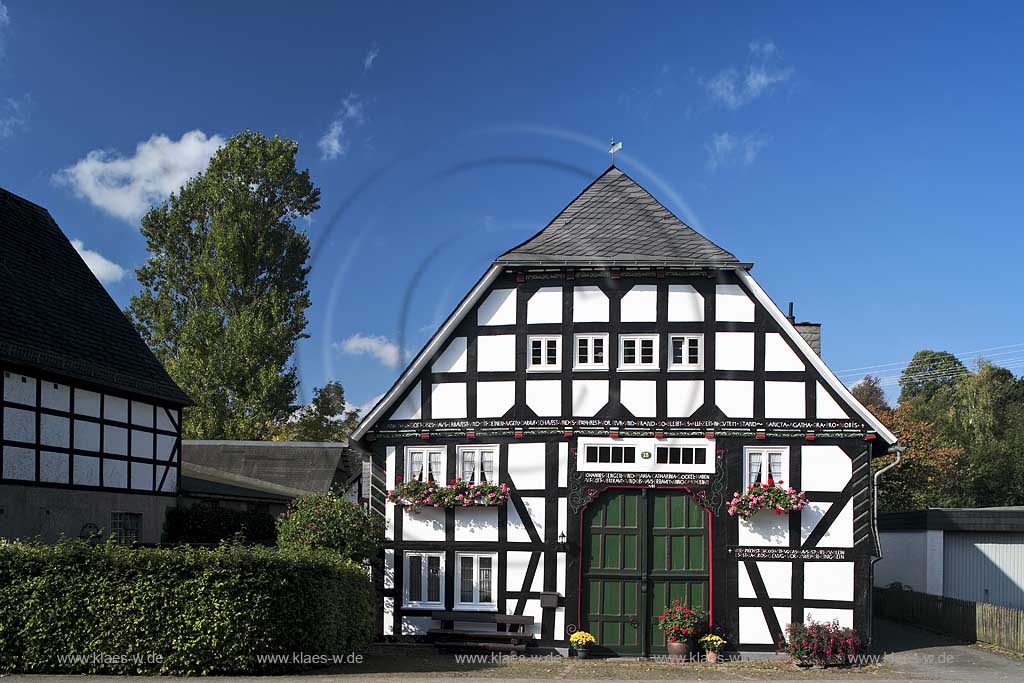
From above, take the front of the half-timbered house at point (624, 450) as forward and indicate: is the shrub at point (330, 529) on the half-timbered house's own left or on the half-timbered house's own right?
on the half-timbered house's own right

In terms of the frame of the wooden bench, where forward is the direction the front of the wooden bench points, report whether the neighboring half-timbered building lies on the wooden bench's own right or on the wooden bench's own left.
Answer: on the wooden bench's own right

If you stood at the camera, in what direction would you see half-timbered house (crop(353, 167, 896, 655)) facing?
facing the viewer

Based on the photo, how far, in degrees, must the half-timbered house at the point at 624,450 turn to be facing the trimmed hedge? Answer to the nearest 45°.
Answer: approximately 45° to its right

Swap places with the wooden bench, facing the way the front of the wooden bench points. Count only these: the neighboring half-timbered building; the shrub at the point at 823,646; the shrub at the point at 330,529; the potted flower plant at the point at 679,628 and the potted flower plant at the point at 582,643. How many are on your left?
3

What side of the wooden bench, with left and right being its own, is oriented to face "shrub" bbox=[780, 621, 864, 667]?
left

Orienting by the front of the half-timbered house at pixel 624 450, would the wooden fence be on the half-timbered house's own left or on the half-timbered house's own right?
on the half-timbered house's own left

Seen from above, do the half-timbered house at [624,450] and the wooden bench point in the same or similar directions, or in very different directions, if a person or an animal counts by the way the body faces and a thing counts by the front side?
same or similar directions

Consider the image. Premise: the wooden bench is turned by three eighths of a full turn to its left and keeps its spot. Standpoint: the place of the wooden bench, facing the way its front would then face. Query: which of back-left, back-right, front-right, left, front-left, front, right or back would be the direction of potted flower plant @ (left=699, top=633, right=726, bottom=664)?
front-right

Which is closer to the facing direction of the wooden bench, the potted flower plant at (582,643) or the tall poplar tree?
the potted flower plant

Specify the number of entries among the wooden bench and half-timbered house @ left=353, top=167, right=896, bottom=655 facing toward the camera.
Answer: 2

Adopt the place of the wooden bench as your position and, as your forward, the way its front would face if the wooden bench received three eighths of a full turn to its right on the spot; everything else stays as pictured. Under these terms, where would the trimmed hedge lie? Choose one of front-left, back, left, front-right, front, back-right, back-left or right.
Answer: left

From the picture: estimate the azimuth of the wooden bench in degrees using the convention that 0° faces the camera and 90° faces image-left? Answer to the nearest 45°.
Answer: approximately 0°

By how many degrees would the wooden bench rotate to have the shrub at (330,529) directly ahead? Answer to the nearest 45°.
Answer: approximately 90° to its right

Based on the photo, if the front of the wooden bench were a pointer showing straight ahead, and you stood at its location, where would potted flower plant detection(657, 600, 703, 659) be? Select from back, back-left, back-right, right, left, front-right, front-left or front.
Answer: left
